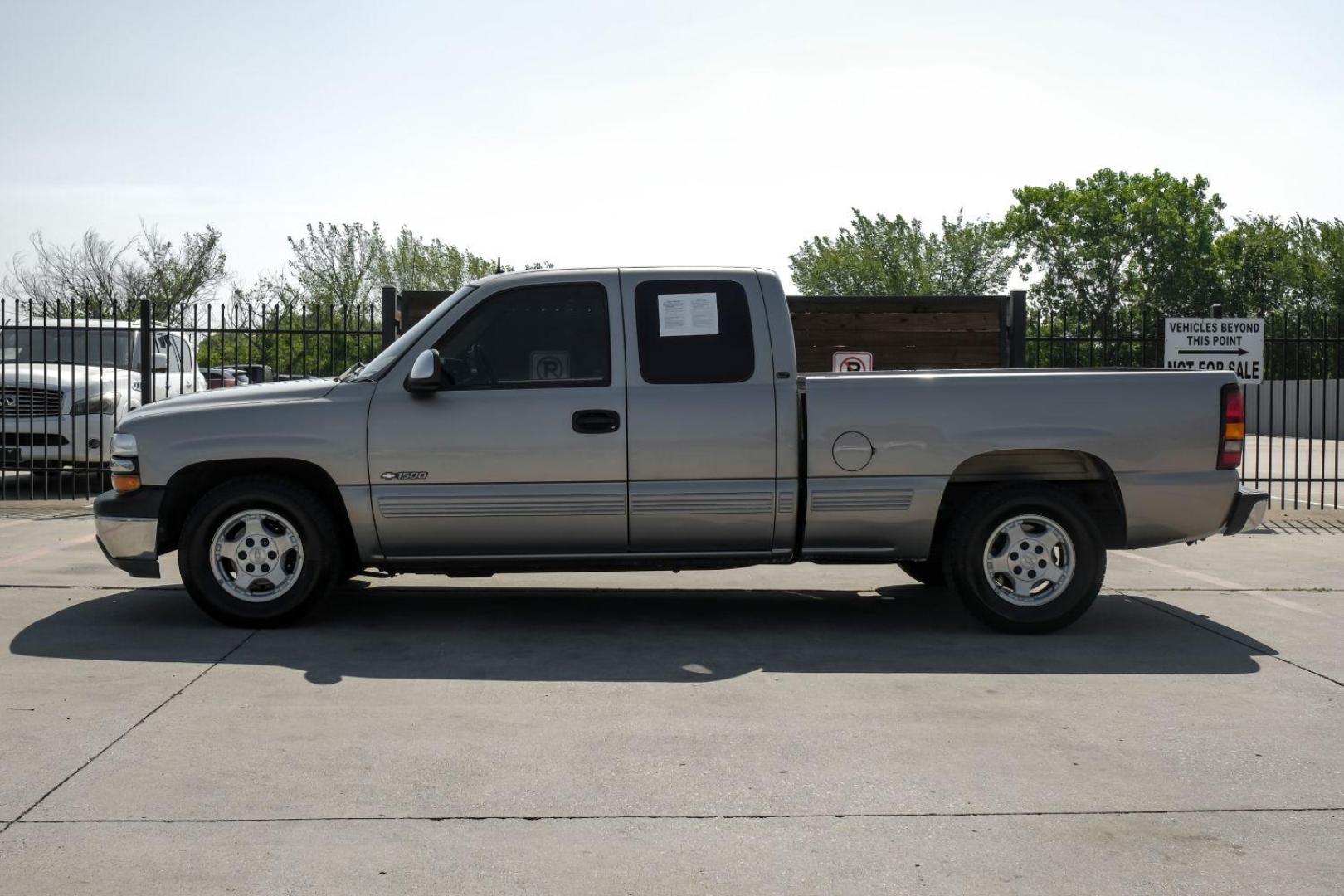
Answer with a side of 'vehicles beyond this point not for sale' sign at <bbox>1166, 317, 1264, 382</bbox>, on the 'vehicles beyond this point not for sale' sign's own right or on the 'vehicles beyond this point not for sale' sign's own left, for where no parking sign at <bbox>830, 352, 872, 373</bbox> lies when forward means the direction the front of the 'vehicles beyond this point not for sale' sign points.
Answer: on the 'vehicles beyond this point not for sale' sign's own right

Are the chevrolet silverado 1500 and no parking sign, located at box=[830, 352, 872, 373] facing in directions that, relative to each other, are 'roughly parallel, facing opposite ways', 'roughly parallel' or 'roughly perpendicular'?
roughly perpendicular

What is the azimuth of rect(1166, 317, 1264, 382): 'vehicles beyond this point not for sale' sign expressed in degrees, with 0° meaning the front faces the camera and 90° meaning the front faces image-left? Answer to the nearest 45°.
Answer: approximately 0°

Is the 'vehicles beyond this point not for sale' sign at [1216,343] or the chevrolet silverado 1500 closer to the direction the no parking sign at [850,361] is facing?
the chevrolet silverado 1500

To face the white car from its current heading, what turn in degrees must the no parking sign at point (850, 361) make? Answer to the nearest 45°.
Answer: approximately 90° to its right

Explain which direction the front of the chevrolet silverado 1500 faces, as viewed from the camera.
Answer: facing to the left of the viewer

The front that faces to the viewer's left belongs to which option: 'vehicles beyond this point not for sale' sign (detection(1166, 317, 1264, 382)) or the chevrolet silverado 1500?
the chevrolet silverado 1500

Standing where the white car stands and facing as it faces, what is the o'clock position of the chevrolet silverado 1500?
The chevrolet silverado 1500 is roughly at 10 o'clock from the white car.
